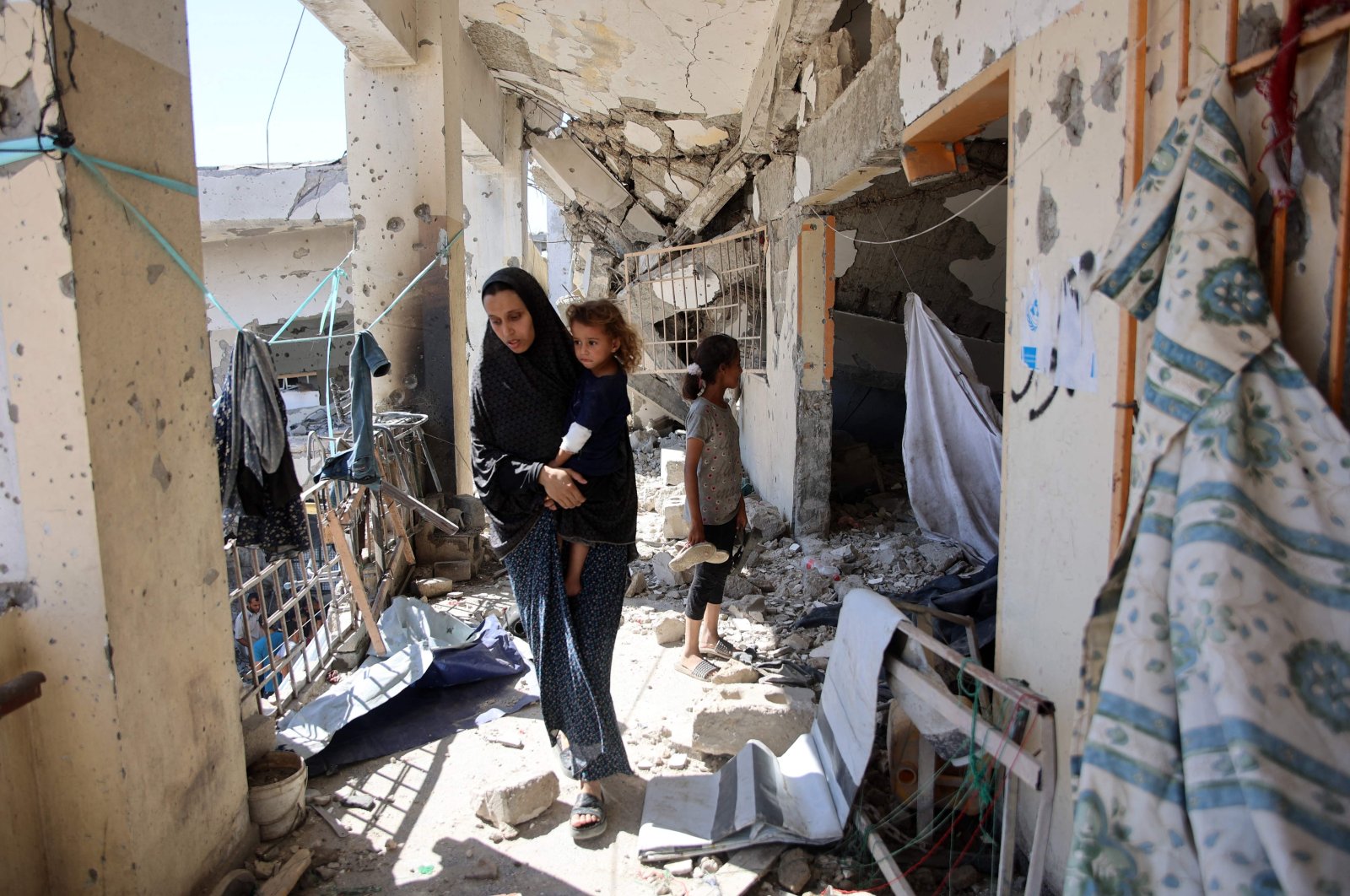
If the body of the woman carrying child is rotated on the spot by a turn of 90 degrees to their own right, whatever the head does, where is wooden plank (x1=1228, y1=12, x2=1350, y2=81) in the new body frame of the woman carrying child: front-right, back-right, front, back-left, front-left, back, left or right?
back-left

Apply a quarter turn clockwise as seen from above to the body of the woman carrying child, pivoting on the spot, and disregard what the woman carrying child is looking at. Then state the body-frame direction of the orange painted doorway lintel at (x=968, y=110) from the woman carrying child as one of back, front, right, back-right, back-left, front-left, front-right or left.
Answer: back

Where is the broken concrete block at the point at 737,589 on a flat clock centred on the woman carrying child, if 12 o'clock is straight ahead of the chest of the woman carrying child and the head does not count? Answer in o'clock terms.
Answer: The broken concrete block is roughly at 7 o'clock from the woman carrying child.

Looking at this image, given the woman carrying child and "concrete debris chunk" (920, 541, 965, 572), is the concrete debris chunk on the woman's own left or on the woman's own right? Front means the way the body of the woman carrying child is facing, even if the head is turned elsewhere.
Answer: on the woman's own left

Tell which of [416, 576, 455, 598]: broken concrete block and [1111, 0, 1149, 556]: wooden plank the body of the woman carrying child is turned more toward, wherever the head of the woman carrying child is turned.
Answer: the wooden plank

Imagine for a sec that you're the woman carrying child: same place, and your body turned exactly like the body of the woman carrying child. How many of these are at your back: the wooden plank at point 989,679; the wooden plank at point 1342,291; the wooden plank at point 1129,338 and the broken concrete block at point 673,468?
1

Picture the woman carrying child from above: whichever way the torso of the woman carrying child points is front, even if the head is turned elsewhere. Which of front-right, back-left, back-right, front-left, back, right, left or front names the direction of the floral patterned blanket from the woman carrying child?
front-left

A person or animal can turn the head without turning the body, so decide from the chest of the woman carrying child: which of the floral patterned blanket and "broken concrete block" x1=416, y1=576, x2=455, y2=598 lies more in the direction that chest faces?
the floral patterned blanket

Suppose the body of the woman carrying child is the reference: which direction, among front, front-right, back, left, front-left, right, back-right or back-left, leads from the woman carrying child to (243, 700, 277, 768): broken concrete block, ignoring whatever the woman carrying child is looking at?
right

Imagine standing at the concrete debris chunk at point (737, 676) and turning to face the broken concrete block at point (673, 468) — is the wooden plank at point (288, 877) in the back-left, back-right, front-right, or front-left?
back-left

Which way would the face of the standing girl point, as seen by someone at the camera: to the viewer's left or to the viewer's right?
to the viewer's right

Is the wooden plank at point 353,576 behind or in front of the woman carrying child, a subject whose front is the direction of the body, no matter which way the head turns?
behind

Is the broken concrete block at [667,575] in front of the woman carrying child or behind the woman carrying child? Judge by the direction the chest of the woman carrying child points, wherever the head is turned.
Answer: behind

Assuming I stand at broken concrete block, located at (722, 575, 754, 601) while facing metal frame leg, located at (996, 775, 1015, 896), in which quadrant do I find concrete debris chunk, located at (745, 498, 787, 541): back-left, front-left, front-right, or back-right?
back-left

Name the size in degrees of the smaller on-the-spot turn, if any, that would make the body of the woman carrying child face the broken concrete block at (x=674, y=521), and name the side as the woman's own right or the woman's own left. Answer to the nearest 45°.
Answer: approximately 180°

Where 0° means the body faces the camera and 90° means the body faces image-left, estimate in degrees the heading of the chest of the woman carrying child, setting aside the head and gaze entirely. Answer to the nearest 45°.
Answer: approximately 0°

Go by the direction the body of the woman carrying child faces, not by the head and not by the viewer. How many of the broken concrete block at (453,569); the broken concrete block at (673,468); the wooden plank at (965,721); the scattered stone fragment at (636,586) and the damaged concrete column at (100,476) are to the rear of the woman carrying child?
3

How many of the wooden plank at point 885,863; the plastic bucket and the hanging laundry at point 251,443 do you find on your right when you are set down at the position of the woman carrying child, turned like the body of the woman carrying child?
2

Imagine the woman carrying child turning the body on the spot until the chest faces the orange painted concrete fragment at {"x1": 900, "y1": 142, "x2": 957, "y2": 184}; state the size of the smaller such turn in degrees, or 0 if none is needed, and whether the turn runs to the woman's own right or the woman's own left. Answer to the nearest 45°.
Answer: approximately 135° to the woman's own left
